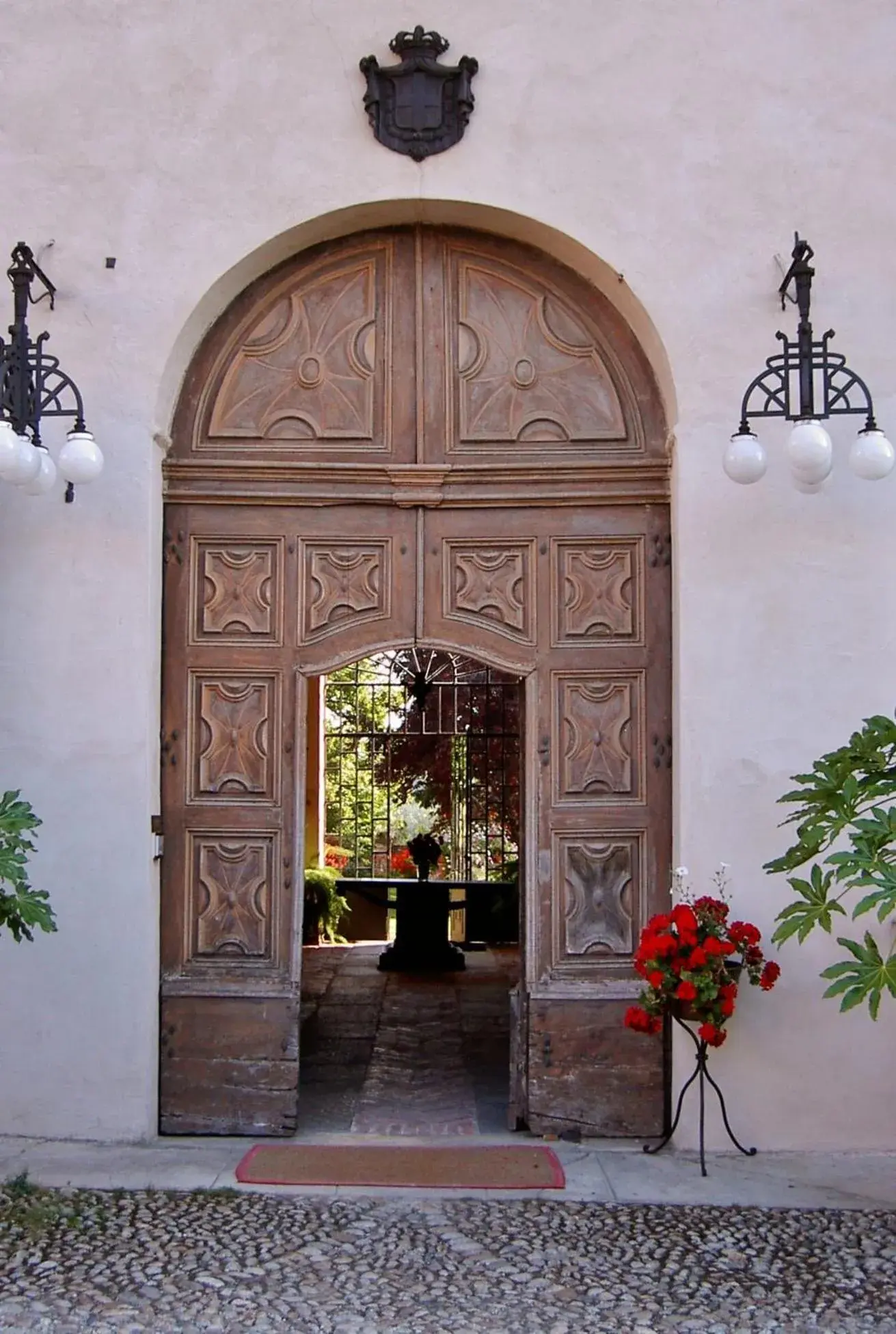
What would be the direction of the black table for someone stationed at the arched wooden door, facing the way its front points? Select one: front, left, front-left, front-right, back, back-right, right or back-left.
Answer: back

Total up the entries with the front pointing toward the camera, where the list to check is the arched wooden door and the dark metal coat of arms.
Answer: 2

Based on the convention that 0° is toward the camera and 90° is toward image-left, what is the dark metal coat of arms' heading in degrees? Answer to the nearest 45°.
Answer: approximately 0°

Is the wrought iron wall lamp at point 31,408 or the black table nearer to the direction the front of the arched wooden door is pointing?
the wrought iron wall lamp

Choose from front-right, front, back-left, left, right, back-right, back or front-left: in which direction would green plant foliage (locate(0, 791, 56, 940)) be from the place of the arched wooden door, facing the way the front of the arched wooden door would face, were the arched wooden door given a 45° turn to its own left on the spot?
right

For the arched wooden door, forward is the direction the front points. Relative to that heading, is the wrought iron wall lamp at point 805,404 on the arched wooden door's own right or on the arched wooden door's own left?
on the arched wooden door's own left

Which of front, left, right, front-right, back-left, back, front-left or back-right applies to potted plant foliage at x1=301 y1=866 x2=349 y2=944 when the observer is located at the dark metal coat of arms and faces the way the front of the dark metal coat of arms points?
back

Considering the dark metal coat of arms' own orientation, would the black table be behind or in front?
behind

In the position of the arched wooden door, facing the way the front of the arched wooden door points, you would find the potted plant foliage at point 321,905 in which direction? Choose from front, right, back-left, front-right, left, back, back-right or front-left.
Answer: back

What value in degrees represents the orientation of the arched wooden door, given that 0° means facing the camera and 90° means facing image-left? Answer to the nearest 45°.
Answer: approximately 0°
